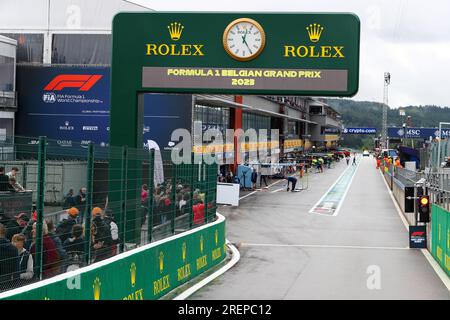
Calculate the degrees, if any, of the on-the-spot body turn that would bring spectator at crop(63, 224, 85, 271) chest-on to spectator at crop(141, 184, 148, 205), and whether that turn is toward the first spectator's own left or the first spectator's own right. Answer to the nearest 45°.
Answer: approximately 45° to the first spectator's own left

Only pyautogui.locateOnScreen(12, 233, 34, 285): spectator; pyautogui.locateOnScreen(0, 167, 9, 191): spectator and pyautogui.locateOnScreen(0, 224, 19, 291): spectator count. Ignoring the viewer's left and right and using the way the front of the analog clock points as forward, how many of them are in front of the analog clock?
3

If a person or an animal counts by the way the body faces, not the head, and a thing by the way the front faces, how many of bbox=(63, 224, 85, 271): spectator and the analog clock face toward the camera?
1

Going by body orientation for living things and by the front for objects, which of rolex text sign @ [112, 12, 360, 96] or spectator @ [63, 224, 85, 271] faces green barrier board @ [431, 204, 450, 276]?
the spectator

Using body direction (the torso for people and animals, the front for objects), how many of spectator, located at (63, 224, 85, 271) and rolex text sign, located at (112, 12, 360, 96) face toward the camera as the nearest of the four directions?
1

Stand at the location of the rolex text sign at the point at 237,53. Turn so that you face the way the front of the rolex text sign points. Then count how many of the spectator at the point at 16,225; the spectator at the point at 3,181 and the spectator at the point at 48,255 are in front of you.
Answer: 3

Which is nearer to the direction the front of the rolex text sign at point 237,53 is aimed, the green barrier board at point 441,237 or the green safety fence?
the green safety fence

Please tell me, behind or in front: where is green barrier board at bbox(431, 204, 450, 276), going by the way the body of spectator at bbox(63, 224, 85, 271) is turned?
in front

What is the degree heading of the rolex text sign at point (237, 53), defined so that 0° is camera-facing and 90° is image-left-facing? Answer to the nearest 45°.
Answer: approximately 0°

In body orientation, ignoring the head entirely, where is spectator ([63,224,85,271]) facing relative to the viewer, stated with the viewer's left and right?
facing away from the viewer and to the right of the viewer

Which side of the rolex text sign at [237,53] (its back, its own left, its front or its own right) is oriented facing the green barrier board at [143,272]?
front

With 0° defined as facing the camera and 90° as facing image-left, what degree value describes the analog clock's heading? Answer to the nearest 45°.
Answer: approximately 0°
